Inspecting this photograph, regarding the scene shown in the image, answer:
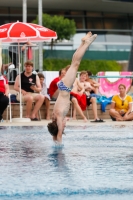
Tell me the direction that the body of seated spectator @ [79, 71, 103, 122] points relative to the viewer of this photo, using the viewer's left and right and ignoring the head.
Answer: facing the viewer and to the right of the viewer

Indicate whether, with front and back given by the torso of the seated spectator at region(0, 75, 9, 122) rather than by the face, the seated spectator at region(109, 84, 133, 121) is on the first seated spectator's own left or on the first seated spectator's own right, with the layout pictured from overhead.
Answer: on the first seated spectator's own left

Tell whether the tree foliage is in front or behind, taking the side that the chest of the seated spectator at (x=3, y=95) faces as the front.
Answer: behind

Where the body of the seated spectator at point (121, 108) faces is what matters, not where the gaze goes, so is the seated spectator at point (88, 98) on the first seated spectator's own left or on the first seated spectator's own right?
on the first seated spectator's own right

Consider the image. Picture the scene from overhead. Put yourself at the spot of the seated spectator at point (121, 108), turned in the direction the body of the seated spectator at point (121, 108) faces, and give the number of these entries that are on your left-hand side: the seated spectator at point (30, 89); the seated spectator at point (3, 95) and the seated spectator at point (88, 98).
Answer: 0

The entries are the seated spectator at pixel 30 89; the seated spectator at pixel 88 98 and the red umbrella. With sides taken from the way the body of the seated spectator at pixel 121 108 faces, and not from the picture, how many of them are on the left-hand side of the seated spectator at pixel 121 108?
0

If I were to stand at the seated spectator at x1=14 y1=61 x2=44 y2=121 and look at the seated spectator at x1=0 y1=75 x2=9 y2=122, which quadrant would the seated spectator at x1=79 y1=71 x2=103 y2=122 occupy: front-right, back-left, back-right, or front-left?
back-left

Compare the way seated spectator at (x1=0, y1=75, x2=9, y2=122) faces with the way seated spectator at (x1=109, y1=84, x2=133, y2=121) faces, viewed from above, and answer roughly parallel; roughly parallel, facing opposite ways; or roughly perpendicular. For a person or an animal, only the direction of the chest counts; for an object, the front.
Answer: roughly parallel

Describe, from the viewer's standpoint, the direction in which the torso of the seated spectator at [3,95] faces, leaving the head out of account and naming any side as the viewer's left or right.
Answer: facing the viewer

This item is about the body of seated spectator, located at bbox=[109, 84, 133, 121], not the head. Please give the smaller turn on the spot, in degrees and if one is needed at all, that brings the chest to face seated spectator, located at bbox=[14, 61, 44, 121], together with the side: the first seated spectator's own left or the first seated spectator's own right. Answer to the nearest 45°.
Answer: approximately 90° to the first seated spectator's own right

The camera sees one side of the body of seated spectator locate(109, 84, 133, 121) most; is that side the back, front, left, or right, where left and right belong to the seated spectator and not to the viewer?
front

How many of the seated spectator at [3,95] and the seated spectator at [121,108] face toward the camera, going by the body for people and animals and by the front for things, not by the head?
2

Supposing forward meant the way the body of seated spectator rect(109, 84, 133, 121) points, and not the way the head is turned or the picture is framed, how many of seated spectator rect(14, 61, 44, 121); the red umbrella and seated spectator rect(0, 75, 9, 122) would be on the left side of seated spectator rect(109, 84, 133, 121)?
0
